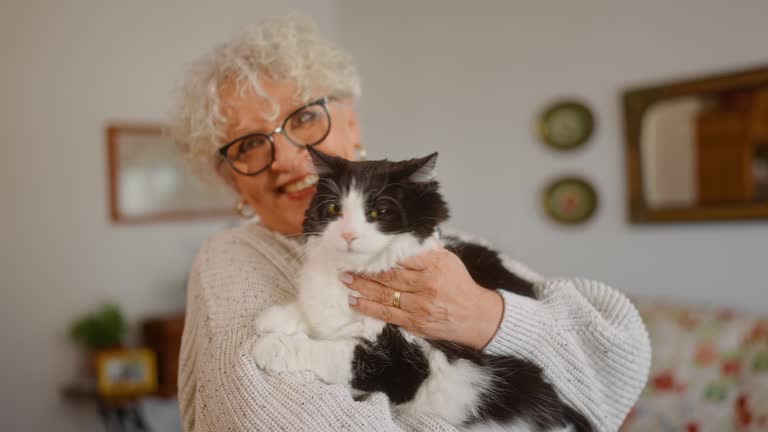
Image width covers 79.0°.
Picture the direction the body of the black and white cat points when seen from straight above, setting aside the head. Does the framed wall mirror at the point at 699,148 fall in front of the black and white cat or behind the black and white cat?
behind

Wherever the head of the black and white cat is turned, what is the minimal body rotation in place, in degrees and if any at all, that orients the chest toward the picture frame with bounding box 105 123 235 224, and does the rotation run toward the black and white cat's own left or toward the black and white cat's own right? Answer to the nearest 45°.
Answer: approximately 90° to the black and white cat's own right

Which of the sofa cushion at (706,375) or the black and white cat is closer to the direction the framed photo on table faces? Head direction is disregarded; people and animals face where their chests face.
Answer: the black and white cat

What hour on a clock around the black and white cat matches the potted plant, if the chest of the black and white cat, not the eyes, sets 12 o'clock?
The potted plant is roughly at 3 o'clock from the black and white cat.

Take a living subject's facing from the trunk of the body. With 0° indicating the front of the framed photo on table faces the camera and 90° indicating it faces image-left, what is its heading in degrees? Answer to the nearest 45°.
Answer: approximately 0°

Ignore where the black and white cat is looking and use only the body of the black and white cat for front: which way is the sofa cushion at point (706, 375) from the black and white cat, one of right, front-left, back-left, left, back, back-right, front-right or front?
back

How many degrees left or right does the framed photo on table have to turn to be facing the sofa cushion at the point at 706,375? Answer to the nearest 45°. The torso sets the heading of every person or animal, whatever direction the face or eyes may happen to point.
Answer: approximately 45° to its left
